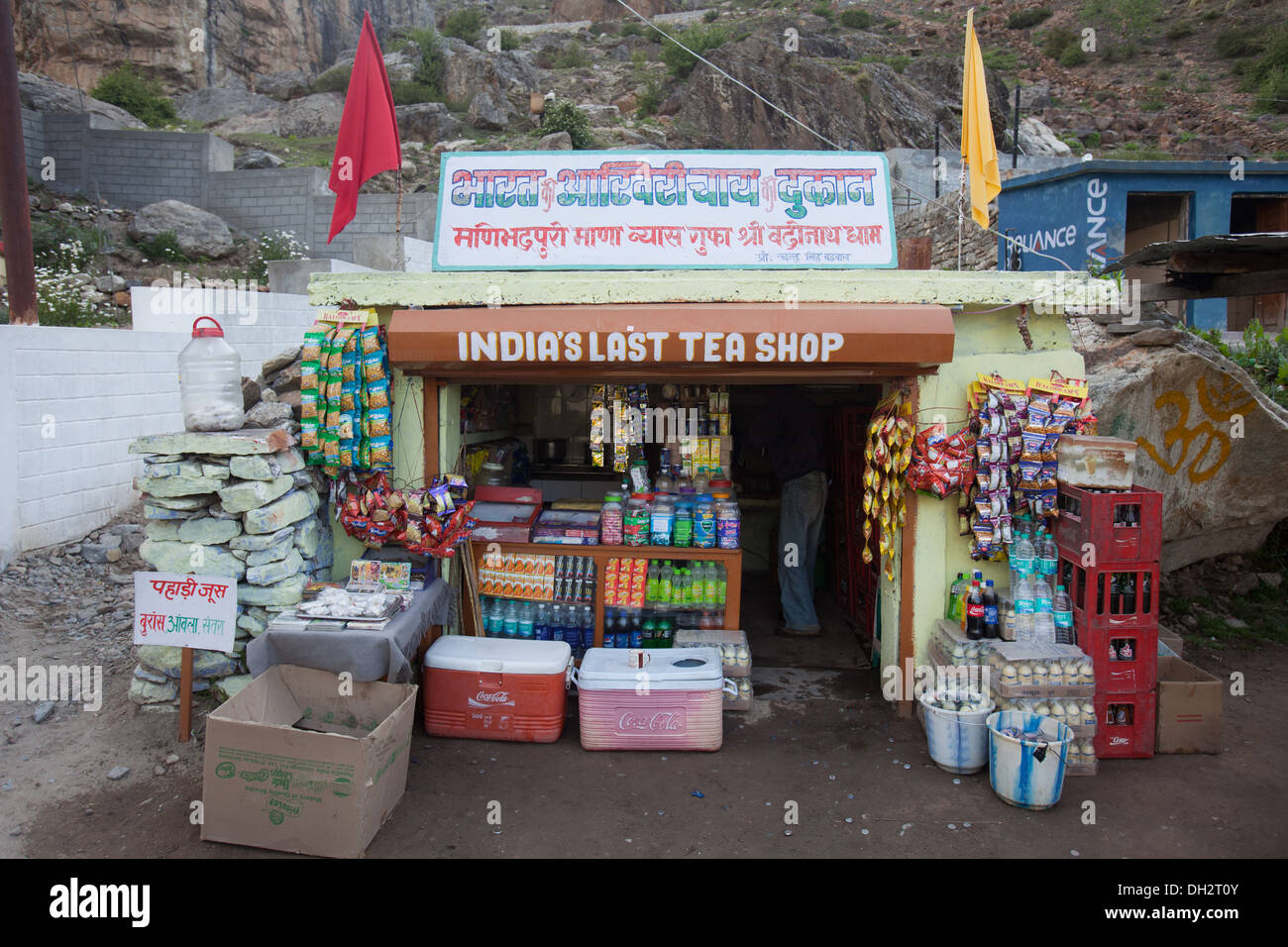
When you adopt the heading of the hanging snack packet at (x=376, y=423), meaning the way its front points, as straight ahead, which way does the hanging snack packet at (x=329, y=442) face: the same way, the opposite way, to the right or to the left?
the same way

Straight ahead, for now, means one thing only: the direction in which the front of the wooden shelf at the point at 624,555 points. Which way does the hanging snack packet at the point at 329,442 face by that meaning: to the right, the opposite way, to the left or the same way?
the same way

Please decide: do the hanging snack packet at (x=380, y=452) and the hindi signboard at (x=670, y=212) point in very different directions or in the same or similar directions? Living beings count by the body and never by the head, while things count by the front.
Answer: same or similar directions

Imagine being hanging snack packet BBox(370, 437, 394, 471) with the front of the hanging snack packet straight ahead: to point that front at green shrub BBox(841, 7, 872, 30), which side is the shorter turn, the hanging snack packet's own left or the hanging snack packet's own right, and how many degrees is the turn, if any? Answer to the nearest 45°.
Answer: approximately 135° to the hanging snack packet's own left

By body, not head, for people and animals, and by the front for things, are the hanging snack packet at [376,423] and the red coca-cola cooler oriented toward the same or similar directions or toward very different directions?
same or similar directions

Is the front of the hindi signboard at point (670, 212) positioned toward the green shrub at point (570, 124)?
no

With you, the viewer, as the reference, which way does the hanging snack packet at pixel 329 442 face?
facing the viewer

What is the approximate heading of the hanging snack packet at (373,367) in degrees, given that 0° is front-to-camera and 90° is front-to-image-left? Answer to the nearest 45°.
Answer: approximately 0°

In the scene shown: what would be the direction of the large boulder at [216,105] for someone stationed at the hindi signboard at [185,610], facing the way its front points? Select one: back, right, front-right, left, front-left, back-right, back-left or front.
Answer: back

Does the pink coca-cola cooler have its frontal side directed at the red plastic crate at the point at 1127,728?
no

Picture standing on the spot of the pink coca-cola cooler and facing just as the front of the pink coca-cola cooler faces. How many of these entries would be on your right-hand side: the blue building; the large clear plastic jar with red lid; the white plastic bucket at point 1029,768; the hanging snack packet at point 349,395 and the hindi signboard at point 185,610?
3

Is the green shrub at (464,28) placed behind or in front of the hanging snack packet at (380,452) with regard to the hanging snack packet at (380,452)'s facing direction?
behind

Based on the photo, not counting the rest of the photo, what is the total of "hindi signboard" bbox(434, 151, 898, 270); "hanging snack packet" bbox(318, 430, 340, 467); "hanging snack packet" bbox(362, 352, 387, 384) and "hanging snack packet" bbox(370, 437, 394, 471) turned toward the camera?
4

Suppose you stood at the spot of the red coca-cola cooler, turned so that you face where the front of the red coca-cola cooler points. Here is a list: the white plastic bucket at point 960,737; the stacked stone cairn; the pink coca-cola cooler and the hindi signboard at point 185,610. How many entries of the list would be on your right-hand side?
2

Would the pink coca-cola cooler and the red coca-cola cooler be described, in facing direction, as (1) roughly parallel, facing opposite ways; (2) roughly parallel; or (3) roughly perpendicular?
roughly parallel

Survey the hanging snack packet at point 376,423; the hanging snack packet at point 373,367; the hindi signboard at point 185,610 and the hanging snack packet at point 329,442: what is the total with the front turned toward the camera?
4

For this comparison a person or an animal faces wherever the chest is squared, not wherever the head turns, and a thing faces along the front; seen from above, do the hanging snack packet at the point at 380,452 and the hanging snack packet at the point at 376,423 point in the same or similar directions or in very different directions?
same or similar directions

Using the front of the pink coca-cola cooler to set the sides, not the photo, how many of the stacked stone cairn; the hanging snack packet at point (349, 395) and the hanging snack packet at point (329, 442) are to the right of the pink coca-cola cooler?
3
